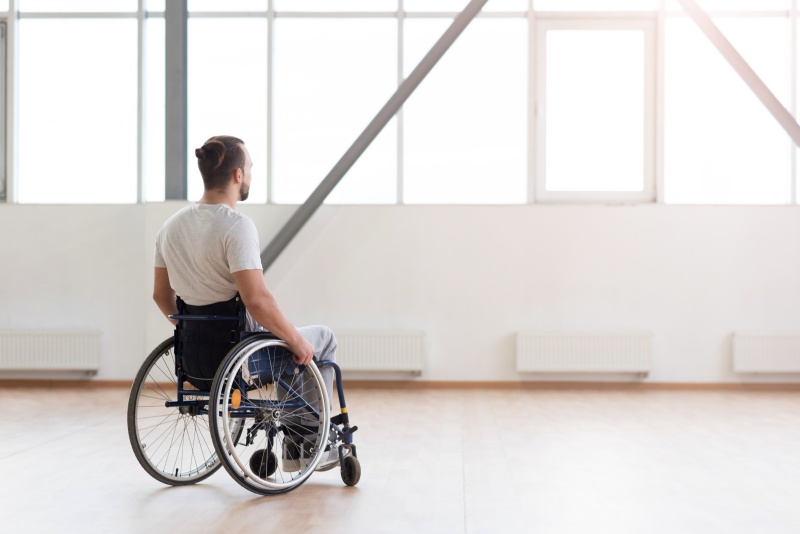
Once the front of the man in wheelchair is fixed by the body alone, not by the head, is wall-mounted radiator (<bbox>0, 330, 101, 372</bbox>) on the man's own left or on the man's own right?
on the man's own left

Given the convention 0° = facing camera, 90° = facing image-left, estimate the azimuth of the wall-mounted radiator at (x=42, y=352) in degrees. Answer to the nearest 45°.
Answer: approximately 0°

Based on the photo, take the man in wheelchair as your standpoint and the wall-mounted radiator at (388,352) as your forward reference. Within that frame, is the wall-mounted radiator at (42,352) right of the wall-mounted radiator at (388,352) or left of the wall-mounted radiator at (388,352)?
left

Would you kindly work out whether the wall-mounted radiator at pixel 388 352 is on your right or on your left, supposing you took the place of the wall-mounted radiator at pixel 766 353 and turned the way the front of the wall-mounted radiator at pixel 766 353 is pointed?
on your right

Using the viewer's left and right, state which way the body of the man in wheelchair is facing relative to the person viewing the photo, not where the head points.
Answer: facing away from the viewer and to the right of the viewer

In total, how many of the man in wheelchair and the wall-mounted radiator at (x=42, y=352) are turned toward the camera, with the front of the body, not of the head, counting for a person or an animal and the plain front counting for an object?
1

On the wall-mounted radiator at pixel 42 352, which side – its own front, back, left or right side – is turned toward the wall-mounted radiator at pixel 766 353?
left

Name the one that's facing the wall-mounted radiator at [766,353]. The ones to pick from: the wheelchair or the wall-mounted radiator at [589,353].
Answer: the wheelchair

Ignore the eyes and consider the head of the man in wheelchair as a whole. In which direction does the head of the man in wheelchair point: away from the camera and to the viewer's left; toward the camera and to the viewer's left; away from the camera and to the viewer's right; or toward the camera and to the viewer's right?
away from the camera and to the viewer's right

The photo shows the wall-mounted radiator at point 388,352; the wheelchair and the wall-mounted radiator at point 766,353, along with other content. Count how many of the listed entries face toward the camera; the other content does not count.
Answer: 2

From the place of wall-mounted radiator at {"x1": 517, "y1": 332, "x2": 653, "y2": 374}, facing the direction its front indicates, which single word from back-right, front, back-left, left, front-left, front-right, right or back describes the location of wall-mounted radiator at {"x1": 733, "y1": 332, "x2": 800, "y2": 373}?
left
